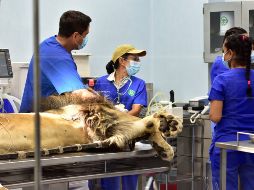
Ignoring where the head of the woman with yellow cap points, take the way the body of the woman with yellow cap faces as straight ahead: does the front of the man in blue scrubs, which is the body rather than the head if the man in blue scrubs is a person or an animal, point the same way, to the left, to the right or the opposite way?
to the left

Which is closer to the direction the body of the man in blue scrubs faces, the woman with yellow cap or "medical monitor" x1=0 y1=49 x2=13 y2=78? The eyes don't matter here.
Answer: the woman with yellow cap

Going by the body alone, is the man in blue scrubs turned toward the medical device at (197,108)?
yes

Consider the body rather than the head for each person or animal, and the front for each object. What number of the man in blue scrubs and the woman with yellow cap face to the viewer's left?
0

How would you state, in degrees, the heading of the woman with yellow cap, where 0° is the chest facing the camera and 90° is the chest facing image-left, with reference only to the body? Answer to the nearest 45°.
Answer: approximately 315°

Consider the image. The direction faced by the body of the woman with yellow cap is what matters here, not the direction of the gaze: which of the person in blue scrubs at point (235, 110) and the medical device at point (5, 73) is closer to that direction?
the person in blue scrubs

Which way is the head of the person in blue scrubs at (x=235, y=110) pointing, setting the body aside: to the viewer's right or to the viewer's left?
to the viewer's left

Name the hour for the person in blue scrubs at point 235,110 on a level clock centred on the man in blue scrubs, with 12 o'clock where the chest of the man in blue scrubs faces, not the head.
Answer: The person in blue scrubs is roughly at 1 o'clock from the man in blue scrubs.
